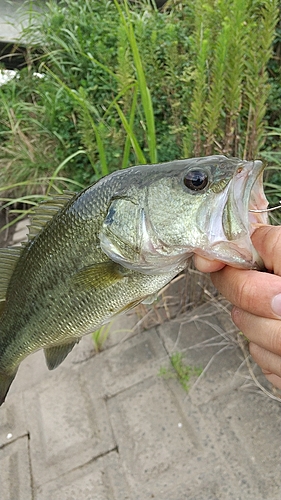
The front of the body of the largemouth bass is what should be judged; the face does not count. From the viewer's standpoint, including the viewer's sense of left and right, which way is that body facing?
facing to the right of the viewer
